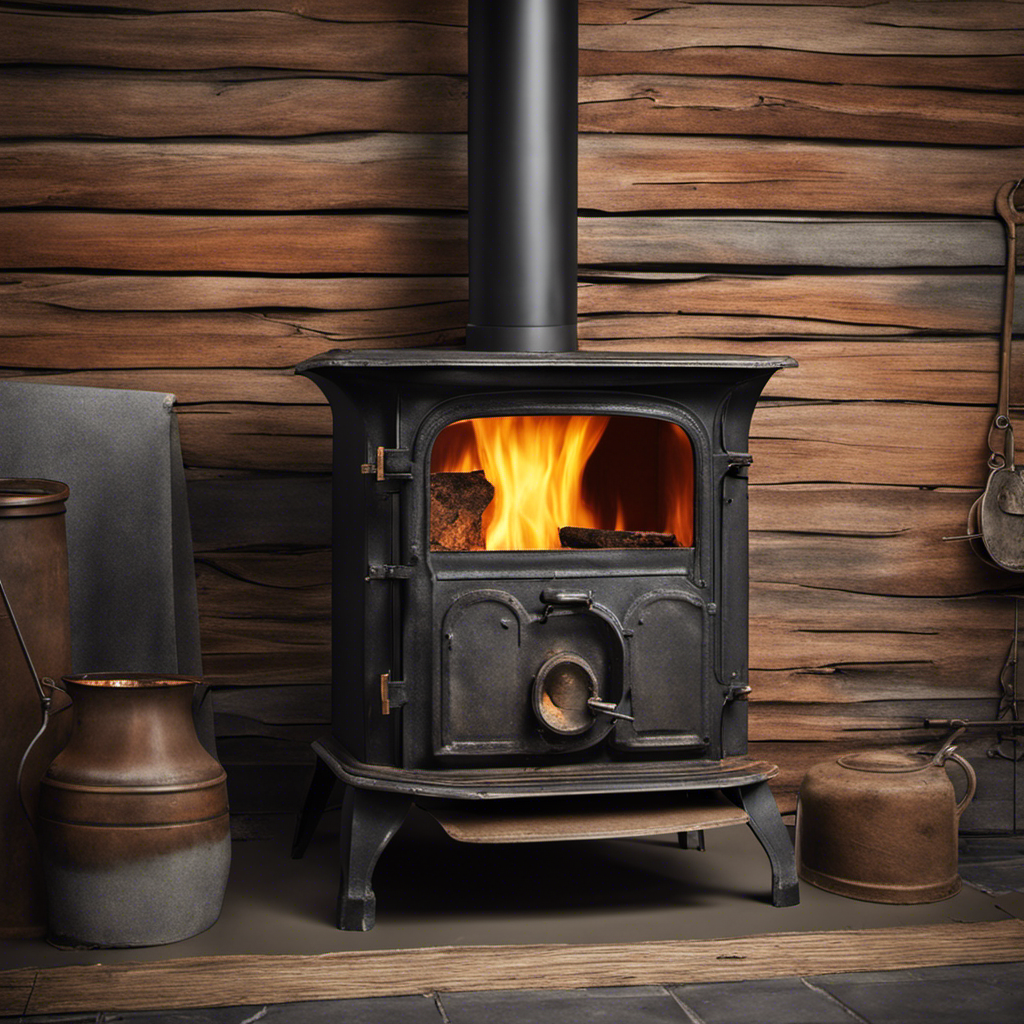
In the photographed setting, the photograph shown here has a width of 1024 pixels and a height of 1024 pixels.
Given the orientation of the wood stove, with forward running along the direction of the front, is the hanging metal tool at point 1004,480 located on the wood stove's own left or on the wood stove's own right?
on the wood stove's own left

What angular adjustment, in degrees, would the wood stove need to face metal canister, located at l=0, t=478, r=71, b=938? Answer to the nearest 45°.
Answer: approximately 90° to its right

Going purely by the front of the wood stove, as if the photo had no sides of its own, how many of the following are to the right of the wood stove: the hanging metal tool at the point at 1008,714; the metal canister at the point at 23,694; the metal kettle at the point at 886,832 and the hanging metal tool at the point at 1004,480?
1

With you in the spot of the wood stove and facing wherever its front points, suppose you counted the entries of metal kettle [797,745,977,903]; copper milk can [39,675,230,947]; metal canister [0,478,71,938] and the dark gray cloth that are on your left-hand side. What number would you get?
1

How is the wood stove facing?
toward the camera

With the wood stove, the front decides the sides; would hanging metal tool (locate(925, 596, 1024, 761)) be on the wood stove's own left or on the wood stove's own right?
on the wood stove's own left

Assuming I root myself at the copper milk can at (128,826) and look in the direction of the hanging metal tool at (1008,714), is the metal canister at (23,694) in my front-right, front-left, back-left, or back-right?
back-left

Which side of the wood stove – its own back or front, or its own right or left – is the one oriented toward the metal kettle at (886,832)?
left

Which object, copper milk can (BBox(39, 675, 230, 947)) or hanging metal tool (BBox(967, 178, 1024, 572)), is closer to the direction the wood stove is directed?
the copper milk can
